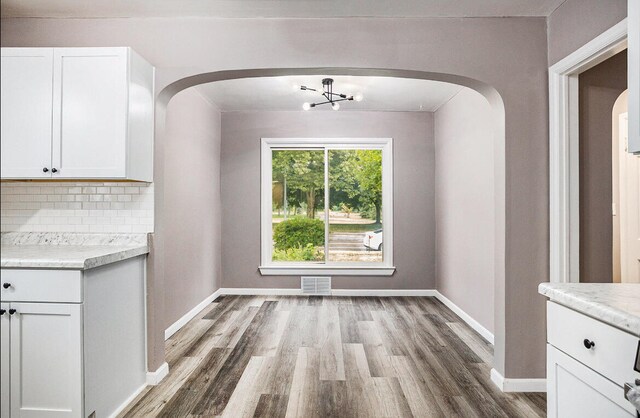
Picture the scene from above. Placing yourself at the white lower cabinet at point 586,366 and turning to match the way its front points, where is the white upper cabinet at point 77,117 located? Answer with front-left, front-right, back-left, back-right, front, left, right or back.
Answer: front-right

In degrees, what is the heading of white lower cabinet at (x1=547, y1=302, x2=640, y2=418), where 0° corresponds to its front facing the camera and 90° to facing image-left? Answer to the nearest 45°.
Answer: approximately 45°

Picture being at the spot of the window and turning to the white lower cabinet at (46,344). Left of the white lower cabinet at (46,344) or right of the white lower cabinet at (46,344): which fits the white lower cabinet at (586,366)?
left

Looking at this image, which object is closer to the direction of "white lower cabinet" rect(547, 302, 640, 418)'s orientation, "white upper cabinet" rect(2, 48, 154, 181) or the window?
the white upper cabinet

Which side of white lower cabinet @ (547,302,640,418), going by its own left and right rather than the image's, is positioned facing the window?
right

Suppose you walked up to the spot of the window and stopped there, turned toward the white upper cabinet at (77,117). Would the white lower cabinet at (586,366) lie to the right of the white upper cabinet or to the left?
left

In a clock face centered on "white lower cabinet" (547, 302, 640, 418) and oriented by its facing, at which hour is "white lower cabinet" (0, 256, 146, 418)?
"white lower cabinet" (0, 256, 146, 418) is roughly at 1 o'clock from "white lower cabinet" (547, 302, 640, 418).

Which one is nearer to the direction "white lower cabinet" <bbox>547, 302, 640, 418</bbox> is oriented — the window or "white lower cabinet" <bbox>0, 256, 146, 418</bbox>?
the white lower cabinet
